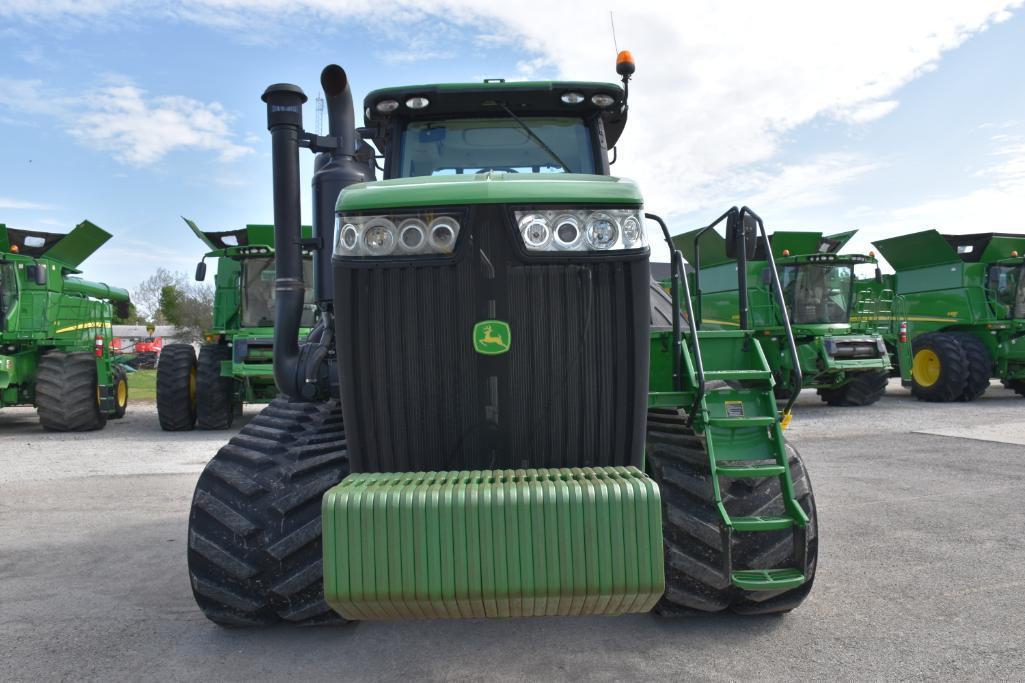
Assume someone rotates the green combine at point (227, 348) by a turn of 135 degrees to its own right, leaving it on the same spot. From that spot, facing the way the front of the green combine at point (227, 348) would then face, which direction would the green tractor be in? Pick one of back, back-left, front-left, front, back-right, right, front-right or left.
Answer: back-left

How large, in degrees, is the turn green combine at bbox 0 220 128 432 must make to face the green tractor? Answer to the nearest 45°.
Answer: approximately 45° to its left

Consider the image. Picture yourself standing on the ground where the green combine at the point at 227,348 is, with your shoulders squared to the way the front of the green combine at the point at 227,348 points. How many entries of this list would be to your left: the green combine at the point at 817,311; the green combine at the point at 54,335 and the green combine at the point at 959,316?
2

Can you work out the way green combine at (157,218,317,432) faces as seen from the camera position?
facing the viewer

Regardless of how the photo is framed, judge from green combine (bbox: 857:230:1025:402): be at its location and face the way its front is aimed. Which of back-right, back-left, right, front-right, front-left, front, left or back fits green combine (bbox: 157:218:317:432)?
right

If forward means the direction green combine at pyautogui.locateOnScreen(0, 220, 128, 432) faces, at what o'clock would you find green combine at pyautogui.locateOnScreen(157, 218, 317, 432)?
green combine at pyautogui.locateOnScreen(157, 218, 317, 432) is roughly at 9 o'clock from green combine at pyautogui.locateOnScreen(0, 220, 128, 432).

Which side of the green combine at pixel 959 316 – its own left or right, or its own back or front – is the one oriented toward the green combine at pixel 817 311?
right

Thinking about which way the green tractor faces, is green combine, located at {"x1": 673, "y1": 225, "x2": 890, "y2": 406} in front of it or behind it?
behind

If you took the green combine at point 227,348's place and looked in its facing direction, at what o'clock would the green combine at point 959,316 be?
the green combine at point 959,316 is roughly at 9 o'clock from the green combine at point 227,348.

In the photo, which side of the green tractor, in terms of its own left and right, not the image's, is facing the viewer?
front

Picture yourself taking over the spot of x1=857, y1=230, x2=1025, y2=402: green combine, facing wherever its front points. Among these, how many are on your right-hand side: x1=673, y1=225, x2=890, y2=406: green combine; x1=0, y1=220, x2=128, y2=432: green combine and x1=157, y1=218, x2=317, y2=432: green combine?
3

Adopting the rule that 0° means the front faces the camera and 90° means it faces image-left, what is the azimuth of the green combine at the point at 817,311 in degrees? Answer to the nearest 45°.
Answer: approximately 315°

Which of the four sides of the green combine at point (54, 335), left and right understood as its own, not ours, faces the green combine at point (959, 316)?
left

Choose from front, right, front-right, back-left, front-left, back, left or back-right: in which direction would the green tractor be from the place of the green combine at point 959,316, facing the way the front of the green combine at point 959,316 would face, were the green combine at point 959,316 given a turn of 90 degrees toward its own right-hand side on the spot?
front-left

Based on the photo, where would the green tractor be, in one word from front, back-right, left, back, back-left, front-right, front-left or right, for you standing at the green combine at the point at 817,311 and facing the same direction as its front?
front-right

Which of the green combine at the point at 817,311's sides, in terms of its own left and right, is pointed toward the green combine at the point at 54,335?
right
